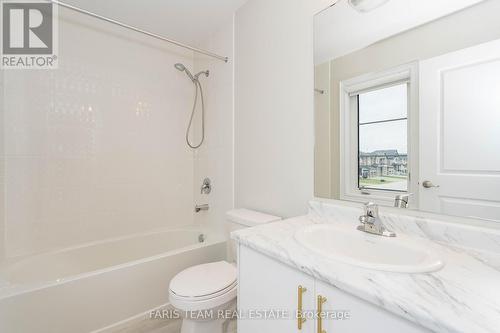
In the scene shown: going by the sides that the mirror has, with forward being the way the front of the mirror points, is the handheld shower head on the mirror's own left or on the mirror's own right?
on the mirror's own right

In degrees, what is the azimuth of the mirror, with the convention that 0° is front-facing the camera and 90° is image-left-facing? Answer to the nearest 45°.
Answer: approximately 45°

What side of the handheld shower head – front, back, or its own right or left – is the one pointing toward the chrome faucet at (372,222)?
left

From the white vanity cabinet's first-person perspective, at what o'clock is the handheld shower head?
The handheld shower head is roughly at 3 o'clock from the white vanity cabinet.

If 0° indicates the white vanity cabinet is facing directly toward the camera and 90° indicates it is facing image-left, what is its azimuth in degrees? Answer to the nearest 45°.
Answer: approximately 45°
